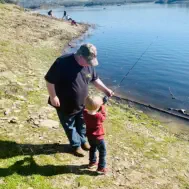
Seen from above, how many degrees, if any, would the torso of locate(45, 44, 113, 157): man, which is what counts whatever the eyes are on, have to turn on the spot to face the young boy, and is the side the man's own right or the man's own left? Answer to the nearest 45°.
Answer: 0° — they already face them

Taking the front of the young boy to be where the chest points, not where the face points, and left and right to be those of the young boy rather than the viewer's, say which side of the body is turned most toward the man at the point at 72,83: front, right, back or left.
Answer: left

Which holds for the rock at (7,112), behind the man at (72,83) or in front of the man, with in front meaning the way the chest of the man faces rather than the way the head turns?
behind

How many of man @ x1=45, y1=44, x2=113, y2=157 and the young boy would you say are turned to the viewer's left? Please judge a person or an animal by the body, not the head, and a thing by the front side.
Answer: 0

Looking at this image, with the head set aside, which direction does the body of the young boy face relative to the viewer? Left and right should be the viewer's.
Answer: facing away from the viewer and to the right of the viewer

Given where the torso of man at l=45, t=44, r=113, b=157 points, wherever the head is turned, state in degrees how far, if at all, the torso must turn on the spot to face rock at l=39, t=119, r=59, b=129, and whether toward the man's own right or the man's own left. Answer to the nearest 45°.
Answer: approximately 135° to the man's own left

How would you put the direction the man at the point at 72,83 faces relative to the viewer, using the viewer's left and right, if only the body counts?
facing the viewer and to the right of the viewer

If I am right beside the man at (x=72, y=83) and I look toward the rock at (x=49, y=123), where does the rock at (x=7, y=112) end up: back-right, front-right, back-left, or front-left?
front-left

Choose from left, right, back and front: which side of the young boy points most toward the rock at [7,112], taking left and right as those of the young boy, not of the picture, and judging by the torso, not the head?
left

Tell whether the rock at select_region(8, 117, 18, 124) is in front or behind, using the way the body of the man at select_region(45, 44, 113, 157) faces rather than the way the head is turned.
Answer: behind

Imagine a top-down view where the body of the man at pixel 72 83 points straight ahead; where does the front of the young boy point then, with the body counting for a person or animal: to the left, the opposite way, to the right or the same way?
to the left

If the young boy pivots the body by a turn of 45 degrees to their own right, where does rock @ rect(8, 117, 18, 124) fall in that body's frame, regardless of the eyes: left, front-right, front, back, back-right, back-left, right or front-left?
back-left
